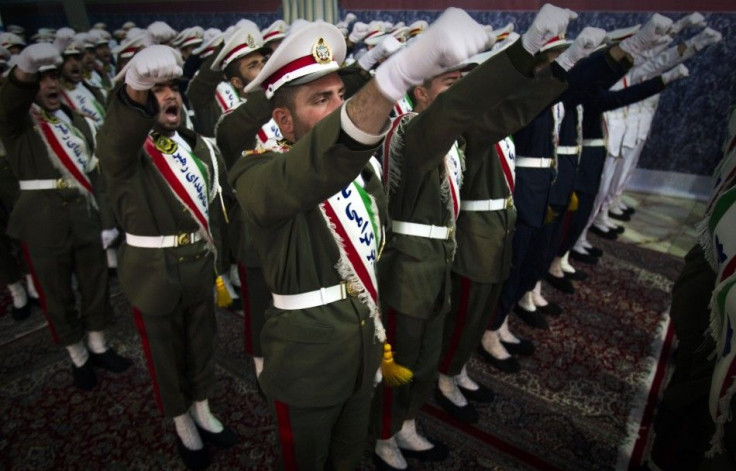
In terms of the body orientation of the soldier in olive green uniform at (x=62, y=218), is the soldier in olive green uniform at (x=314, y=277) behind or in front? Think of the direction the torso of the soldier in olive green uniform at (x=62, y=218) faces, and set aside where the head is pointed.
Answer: in front

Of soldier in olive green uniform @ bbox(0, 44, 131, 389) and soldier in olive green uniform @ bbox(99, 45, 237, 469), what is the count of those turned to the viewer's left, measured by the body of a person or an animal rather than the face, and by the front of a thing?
0

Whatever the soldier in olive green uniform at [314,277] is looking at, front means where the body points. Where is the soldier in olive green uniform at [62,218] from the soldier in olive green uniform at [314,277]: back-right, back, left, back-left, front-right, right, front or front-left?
back

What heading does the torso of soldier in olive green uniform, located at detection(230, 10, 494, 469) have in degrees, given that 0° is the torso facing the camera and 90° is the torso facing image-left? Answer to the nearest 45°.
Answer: approximately 315°
